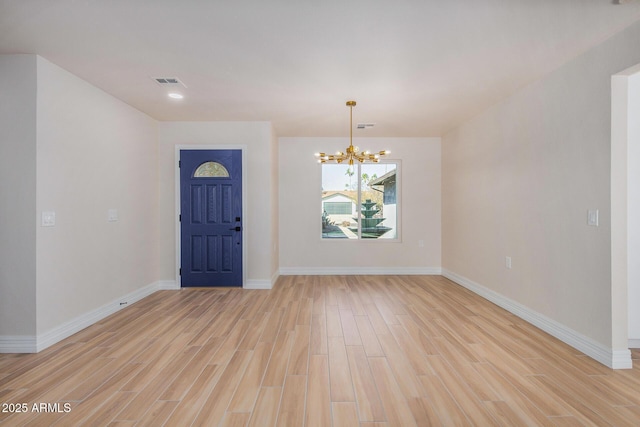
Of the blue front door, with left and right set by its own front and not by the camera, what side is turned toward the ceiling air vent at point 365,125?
left

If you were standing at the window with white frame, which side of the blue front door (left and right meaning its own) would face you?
left

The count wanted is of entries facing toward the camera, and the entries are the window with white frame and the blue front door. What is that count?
2

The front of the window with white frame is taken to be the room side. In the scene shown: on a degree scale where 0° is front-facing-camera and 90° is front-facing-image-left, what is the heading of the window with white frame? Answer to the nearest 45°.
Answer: approximately 0°

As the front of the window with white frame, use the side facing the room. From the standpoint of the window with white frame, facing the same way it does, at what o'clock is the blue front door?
The blue front door is roughly at 2 o'clock from the window with white frame.

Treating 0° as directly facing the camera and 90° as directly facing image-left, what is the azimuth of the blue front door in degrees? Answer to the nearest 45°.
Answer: approximately 0°

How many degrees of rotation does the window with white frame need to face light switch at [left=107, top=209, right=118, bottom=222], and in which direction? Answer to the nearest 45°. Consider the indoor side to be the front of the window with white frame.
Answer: approximately 45° to its right

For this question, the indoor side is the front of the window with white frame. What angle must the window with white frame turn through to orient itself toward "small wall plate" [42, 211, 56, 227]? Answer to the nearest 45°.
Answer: approximately 45° to its right

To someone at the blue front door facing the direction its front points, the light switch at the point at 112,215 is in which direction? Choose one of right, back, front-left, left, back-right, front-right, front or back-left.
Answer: front-right
